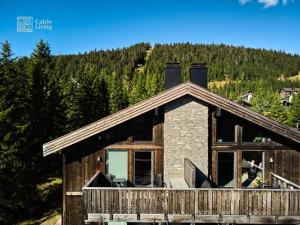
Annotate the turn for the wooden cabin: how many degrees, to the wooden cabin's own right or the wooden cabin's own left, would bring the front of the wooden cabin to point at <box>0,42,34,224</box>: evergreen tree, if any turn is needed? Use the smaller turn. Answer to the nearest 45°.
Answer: approximately 135° to the wooden cabin's own right

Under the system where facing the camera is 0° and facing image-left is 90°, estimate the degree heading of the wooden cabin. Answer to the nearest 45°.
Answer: approximately 0°
